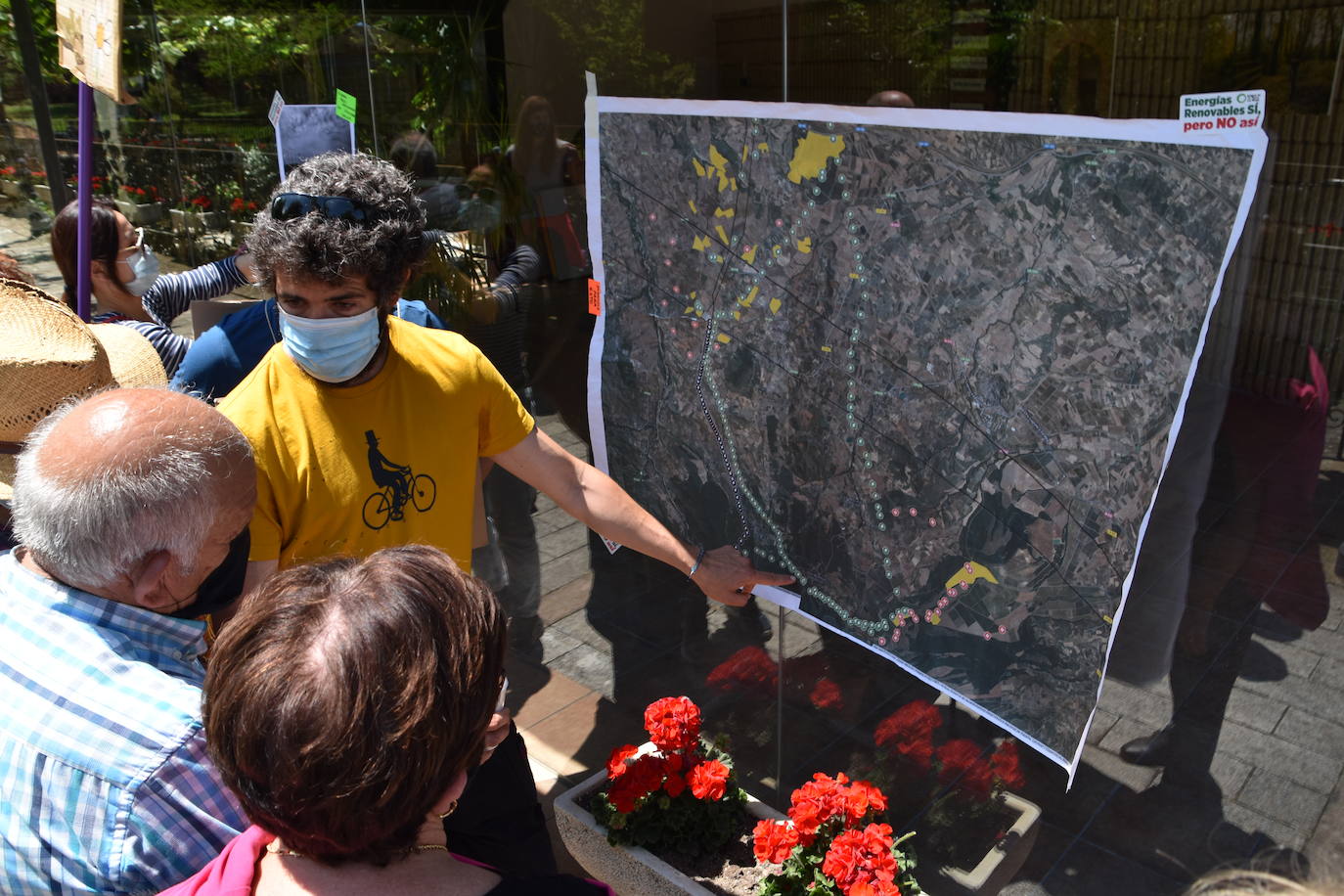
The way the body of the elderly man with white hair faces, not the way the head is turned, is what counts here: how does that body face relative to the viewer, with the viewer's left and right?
facing away from the viewer and to the right of the viewer

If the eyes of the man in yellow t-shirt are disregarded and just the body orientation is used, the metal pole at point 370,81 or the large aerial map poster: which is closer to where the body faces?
the large aerial map poster

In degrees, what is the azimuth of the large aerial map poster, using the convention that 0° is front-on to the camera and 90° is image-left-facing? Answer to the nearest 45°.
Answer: approximately 45°

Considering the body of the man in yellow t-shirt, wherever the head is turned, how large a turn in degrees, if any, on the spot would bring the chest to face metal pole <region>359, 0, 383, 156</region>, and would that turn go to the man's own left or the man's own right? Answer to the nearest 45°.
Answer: approximately 180°

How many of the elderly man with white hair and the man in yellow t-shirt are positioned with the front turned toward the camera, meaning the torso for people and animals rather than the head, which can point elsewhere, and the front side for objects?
1

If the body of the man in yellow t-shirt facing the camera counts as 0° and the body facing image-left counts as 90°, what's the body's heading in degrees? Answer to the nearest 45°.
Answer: approximately 0°

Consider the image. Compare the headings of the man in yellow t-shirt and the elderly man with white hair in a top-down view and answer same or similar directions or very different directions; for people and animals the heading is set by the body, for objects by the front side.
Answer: very different directions
